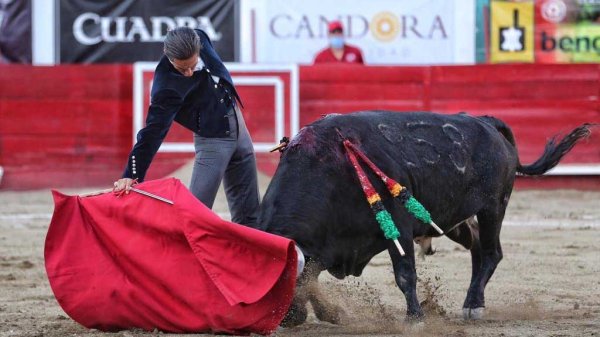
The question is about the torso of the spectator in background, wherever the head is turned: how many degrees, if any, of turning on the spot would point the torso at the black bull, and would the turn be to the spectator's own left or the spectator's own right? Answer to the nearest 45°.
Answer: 0° — they already face it

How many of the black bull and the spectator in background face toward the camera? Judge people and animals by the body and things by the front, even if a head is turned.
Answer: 1

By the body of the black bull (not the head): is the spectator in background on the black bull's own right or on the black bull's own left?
on the black bull's own right

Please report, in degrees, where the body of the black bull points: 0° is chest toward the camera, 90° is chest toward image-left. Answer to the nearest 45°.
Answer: approximately 90°

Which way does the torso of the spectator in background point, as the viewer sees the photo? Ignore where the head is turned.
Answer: toward the camera

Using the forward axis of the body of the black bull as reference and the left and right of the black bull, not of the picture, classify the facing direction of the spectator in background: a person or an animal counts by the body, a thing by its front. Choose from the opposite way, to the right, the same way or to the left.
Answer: to the left
